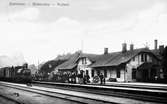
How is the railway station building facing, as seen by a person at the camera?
facing the viewer and to the left of the viewer
